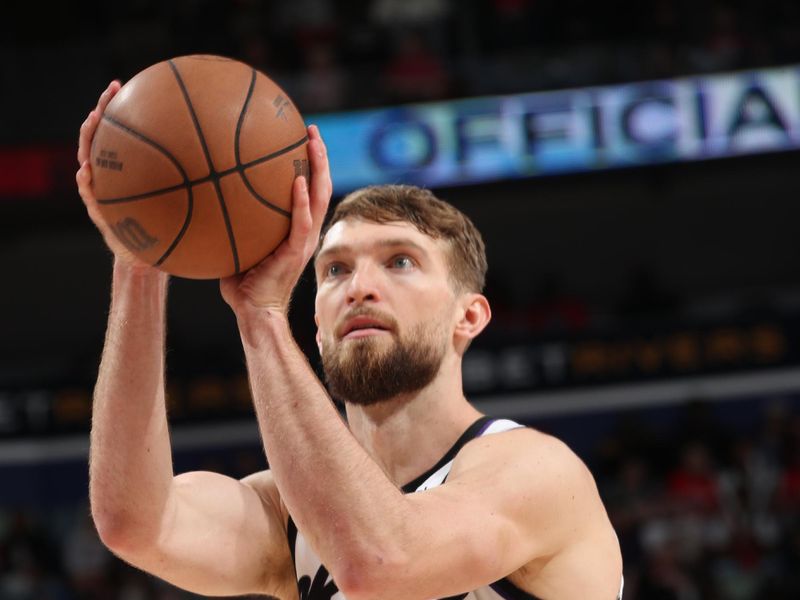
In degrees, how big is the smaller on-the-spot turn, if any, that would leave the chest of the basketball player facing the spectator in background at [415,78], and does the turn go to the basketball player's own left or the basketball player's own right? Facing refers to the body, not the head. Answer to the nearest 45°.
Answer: approximately 135° to the basketball player's own right

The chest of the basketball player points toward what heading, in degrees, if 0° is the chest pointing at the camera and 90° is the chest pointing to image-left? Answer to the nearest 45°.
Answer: approximately 45°

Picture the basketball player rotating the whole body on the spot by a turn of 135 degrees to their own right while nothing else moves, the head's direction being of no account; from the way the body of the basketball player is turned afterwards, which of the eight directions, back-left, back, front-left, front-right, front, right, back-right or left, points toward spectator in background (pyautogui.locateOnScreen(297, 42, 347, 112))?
front

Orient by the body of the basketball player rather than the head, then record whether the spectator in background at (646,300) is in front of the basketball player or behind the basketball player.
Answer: behind

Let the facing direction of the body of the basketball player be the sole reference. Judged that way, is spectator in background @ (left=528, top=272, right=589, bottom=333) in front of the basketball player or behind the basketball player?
behind

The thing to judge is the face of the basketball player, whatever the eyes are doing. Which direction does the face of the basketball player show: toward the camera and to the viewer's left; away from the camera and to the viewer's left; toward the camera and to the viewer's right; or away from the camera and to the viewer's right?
toward the camera and to the viewer's left
